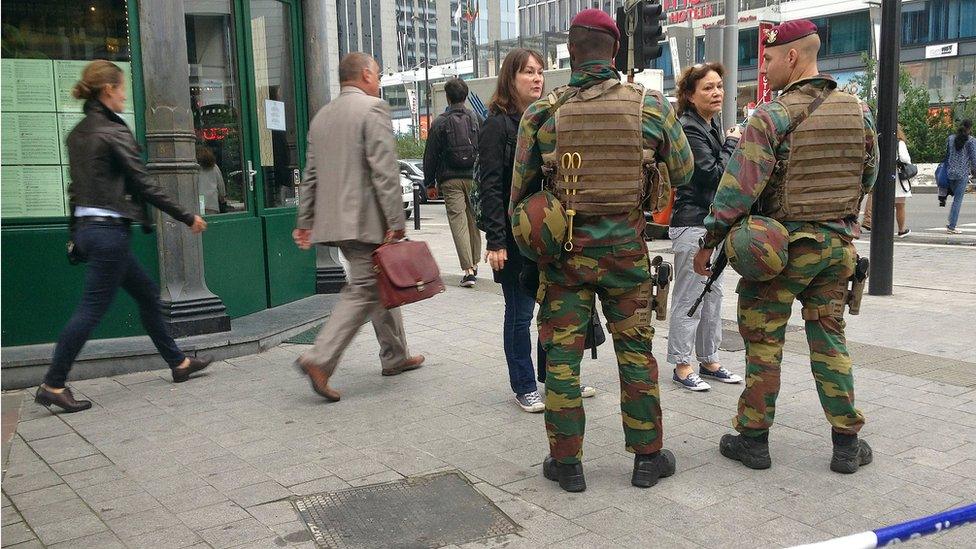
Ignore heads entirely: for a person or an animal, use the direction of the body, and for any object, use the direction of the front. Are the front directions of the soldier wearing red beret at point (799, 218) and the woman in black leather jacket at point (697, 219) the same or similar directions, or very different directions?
very different directions

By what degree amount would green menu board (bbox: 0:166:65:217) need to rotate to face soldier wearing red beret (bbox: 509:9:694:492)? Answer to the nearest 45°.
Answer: approximately 45° to its left

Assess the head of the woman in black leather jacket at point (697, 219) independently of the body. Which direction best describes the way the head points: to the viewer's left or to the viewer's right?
to the viewer's right

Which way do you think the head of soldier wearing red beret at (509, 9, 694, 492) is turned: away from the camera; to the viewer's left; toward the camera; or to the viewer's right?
away from the camera

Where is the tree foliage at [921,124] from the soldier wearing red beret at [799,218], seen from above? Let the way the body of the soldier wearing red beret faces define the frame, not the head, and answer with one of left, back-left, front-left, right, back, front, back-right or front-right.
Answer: front-right

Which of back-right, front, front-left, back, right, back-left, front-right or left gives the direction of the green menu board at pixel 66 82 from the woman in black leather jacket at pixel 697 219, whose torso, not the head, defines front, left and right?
back-right

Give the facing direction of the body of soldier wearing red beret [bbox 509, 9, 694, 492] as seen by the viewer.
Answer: away from the camera

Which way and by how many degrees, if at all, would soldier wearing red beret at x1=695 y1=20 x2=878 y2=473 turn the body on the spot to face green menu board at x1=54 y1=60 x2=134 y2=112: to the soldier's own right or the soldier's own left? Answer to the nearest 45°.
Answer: approximately 45° to the soldier's own left
